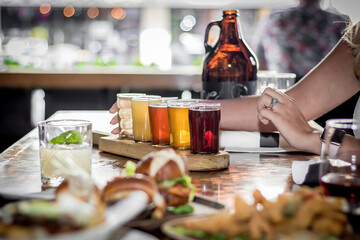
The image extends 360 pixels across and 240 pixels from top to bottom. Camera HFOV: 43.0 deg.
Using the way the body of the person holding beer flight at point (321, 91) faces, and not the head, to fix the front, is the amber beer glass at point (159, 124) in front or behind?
in front

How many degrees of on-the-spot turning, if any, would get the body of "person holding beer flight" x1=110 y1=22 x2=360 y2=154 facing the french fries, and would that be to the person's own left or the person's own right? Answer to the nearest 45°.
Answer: approximately 90° to the person's own left

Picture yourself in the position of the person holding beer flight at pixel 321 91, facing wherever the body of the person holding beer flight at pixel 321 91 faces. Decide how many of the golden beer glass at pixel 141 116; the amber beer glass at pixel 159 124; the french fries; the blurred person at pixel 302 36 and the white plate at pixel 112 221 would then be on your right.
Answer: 1

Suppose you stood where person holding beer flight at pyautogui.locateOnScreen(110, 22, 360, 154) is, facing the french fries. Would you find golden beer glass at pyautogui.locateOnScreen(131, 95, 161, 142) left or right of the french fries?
right

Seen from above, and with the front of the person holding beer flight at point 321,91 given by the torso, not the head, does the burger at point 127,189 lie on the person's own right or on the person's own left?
on the person's own left

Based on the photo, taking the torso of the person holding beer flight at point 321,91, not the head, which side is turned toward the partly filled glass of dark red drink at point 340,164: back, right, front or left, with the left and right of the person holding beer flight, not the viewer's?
left

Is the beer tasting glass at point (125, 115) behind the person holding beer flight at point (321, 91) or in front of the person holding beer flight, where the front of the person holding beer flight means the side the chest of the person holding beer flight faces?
in front

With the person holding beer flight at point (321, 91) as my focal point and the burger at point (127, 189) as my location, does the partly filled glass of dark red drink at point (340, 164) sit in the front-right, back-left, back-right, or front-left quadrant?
front-right

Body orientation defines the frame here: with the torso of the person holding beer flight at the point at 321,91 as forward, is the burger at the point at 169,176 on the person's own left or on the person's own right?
on the person's own left

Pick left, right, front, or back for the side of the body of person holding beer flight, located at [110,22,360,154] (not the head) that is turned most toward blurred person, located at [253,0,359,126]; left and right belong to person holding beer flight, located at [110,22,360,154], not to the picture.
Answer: right

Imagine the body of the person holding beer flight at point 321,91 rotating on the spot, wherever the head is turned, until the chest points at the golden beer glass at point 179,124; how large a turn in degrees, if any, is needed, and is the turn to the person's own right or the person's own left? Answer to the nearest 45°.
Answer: approximately 45° to the person's own left

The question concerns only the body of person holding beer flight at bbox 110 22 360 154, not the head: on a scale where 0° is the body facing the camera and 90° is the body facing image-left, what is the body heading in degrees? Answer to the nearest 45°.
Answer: approximately 90°

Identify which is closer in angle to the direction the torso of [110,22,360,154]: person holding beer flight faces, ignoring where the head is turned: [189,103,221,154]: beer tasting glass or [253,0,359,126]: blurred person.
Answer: the beer tasting glass

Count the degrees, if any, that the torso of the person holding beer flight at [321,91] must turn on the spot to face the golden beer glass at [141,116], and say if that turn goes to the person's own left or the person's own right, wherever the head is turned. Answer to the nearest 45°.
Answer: approximately 45° to the person's own left

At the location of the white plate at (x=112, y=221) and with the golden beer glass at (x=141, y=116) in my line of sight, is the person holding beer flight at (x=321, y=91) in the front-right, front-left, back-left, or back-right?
front-right
